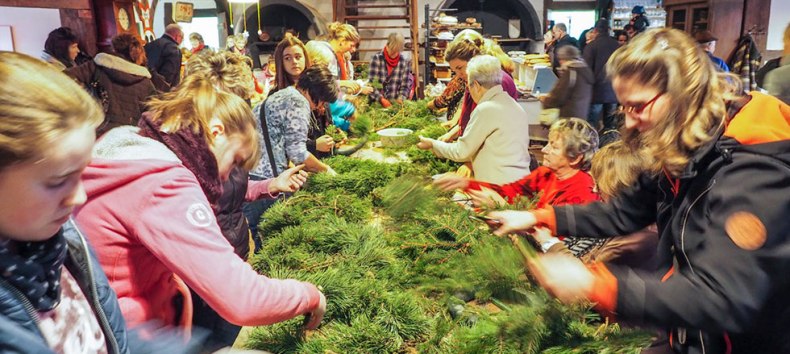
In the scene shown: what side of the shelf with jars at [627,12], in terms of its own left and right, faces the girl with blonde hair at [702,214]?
front

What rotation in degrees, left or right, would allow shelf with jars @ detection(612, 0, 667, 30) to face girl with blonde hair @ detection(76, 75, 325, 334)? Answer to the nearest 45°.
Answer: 0° — it already faces them

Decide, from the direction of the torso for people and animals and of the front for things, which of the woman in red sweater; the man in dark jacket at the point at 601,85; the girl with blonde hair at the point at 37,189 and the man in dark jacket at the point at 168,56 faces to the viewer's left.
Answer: the woman in red sweater

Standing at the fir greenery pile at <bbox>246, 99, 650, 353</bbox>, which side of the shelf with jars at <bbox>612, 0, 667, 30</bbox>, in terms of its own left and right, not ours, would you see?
front

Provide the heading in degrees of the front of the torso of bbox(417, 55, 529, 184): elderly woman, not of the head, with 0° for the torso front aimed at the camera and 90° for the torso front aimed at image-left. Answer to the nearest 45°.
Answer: approximately 135°

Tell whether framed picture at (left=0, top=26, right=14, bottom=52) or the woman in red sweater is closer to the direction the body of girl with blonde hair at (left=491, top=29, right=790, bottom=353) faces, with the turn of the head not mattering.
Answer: the framed picture

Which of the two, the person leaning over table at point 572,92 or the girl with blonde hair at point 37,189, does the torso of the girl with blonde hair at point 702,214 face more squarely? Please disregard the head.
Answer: the girl with blonde hair

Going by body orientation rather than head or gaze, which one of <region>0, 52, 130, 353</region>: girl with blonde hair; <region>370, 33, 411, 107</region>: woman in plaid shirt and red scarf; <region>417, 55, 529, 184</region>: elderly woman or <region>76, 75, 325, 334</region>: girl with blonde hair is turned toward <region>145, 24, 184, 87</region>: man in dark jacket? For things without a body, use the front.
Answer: <region>417, 55, 529, 184</region>: elderly woman

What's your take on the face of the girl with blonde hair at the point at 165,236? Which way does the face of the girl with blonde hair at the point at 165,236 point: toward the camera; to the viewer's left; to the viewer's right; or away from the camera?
to the viewer's right

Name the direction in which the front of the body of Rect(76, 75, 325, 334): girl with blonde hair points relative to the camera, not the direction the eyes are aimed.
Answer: to the viewer's right

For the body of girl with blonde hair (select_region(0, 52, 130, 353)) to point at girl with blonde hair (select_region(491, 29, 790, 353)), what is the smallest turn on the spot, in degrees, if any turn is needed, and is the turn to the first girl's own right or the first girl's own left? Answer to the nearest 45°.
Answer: approximately 45° to the first girl's own left

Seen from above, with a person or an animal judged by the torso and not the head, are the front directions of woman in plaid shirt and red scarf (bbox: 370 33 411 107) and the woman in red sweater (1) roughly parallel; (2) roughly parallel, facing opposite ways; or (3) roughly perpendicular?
roughly perpendicular

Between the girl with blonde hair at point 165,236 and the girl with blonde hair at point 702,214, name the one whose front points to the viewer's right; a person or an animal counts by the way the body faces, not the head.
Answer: the girl with blonde hair at point 165,236

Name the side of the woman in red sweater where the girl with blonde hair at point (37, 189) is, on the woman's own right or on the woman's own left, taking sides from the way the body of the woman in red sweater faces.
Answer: on the woman's own left

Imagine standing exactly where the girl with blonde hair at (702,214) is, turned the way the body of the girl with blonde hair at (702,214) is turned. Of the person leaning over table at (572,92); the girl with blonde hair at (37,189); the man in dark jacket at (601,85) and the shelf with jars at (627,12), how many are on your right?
3

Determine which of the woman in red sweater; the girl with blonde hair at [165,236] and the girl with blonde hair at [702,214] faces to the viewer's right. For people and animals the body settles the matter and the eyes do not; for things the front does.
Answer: the girl with blonde hair at [165,236]
